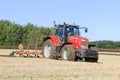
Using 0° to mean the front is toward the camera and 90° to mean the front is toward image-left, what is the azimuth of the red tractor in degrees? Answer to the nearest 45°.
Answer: approximately 315°
